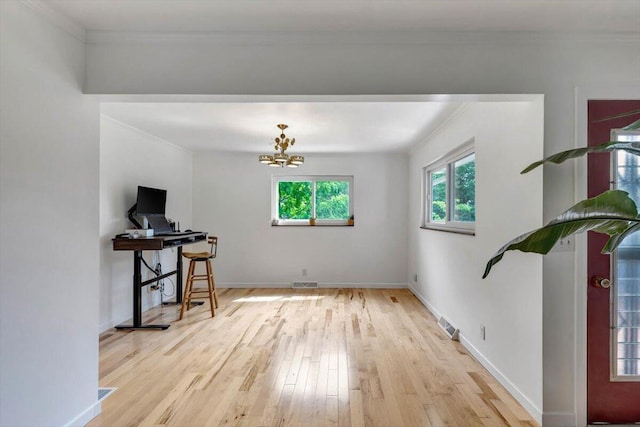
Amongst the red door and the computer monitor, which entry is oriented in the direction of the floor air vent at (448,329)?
the computer monitor

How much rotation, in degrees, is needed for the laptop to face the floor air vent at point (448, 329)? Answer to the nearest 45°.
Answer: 0° — it already faces it

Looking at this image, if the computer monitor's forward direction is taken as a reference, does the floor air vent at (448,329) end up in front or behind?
in front

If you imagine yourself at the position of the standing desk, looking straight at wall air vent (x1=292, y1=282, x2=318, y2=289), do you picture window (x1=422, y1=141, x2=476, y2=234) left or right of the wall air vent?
right

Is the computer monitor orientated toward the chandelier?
yes

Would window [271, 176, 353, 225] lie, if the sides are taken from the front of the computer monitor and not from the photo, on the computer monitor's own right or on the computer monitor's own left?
on the computer monitor's own left

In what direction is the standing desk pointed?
to the viewer's right

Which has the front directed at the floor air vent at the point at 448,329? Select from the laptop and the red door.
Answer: the laptop

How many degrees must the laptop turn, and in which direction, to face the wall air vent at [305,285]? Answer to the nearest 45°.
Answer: approximately 45° to its left

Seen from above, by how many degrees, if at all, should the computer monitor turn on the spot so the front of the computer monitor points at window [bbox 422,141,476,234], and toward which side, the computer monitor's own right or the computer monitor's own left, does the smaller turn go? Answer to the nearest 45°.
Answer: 0° — it already faces it
